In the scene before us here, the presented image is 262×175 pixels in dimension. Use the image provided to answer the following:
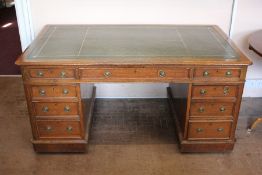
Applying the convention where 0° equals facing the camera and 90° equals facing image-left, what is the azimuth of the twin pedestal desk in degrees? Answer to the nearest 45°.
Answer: approximately 0°
